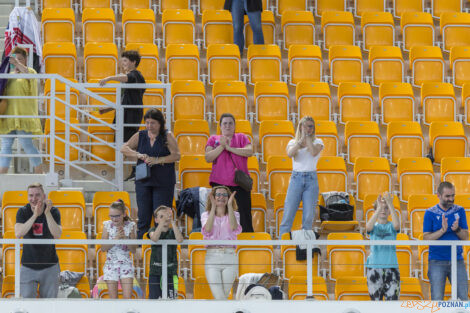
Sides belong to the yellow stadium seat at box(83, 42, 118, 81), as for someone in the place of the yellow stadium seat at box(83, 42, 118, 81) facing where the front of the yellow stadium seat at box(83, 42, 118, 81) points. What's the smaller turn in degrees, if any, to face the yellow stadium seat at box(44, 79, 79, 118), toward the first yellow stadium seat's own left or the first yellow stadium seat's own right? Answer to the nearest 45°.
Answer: approximately 45° to the first yellow stadium seat's own right

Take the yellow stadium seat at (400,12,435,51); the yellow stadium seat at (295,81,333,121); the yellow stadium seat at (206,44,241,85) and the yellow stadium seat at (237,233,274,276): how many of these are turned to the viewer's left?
0

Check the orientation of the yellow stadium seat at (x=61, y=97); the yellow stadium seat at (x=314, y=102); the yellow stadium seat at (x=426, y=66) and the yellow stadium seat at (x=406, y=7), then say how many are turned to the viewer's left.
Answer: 0

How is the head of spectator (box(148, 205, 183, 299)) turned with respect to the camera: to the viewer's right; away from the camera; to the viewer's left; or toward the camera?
toward the camera

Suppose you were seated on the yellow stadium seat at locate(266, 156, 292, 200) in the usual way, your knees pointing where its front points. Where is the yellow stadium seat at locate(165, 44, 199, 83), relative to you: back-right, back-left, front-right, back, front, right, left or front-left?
back-right

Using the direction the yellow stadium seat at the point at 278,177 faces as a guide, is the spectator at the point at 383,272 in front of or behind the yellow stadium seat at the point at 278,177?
in front

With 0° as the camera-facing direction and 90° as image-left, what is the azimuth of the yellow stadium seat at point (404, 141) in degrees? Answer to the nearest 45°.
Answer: approximately 0°

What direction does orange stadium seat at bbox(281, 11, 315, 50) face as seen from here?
toward the camera

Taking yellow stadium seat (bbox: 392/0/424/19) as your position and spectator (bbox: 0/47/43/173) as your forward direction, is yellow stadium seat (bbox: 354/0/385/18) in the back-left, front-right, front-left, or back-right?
front-right

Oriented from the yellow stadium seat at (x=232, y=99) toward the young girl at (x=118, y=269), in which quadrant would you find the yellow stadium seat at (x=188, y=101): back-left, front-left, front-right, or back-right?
front-right

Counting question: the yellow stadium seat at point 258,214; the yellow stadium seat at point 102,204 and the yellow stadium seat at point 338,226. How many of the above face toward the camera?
3

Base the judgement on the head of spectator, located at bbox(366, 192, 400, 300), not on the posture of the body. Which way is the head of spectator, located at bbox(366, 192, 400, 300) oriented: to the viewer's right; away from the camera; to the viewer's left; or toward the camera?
toward the camera

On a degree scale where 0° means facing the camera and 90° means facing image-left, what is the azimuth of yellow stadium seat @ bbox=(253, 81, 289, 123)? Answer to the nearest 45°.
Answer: approximately 0°

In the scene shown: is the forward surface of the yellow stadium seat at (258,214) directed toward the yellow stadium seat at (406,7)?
no

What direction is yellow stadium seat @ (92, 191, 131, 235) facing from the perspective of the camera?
toward the camera

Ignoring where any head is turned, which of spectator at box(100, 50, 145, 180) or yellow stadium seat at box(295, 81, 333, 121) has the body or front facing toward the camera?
the yellow stadium seat

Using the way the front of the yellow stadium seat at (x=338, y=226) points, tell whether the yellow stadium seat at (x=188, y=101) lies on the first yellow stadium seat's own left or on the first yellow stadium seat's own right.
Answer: on the first yellow stadium seat's own right

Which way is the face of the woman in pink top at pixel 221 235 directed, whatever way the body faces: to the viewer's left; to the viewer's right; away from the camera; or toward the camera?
toward the camera
